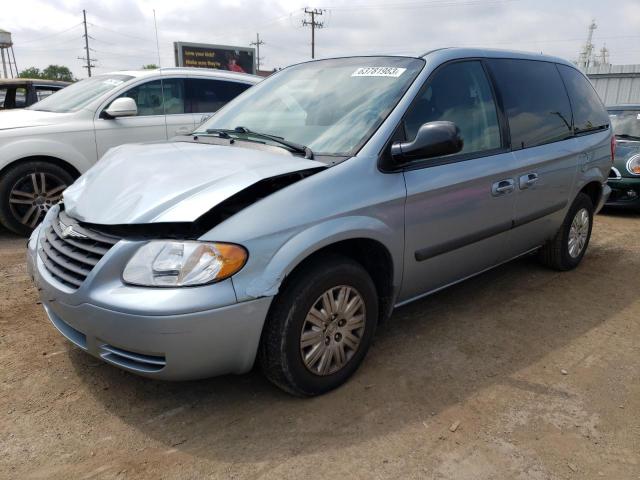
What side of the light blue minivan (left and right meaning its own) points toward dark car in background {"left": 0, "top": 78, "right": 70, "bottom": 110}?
right

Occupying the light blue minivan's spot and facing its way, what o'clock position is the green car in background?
The green car in background is roughly at 6 o'clock from the light blue minivan.

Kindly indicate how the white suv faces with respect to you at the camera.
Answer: facing the viewer and to the left of the viewer

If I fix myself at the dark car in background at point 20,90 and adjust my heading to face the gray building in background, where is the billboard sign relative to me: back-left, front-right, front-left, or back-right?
front-left

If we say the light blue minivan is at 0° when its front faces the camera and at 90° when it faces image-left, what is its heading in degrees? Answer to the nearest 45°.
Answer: approximately 45°

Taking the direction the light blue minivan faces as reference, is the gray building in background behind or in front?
behind

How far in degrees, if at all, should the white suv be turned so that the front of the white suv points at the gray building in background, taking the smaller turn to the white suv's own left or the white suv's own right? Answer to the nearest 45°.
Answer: approximately 180°

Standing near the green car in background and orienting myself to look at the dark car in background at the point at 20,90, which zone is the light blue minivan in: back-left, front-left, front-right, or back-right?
front-left

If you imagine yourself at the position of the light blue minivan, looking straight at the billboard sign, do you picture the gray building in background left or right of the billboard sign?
right

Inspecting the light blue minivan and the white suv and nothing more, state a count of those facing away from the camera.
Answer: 0

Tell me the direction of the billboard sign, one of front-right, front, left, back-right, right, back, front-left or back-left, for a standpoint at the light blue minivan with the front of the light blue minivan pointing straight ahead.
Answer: back-right

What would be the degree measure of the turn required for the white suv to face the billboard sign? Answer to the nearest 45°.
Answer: approximately 135° to its right
